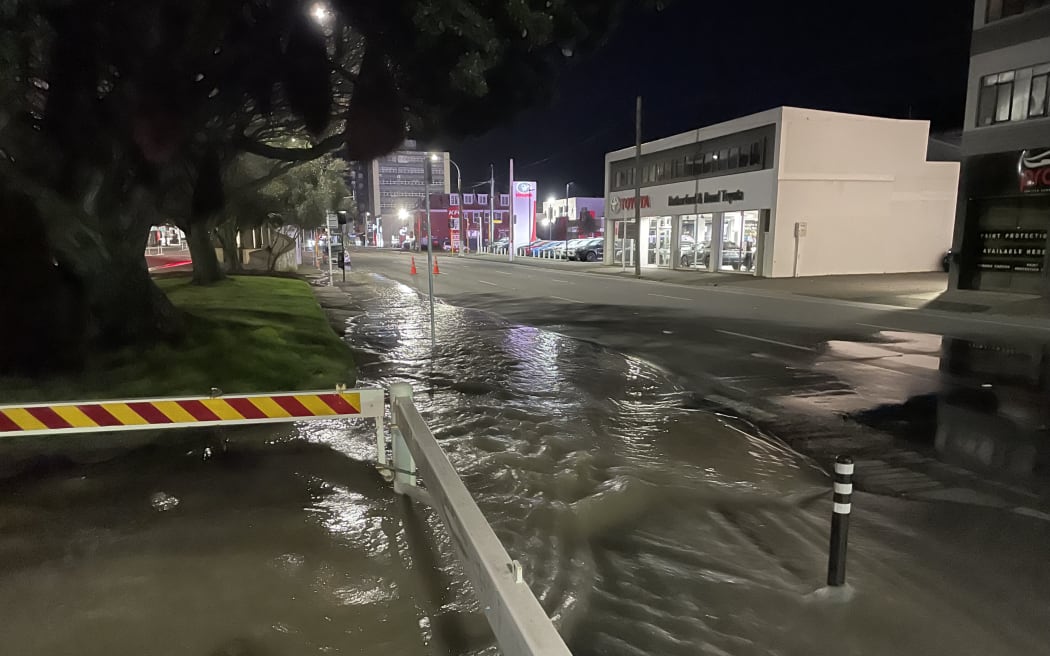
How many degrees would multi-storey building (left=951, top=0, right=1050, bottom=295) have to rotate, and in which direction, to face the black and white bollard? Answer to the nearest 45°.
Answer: approximately 45° to its left

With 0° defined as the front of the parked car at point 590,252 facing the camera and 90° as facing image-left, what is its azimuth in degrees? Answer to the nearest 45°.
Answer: approximately 45°

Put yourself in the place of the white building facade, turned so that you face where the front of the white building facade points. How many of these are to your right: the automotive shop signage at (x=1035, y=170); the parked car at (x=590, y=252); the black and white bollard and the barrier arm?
1

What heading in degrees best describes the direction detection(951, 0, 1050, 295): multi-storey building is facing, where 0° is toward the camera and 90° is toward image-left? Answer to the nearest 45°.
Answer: approximately 45°

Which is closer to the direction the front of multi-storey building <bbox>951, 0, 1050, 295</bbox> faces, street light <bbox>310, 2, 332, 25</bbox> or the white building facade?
the street light

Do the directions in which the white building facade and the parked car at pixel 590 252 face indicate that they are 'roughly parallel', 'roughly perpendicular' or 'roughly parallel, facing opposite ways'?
roughly parallel

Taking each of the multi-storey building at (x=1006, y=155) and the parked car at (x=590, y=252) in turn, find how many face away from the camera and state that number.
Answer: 0

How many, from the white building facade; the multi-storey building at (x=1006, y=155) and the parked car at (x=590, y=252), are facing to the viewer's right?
0

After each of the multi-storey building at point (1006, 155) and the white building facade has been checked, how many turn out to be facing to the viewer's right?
0

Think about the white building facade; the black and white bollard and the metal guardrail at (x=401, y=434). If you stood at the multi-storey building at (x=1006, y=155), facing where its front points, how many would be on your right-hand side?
1

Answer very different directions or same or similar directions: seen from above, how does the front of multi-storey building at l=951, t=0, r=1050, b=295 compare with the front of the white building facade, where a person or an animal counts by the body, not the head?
same or similar directions

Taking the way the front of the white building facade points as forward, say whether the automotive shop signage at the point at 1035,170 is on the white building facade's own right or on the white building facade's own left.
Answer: on the white building facade's own left

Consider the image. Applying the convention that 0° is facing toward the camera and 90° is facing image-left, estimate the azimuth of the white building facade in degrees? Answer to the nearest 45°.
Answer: approximately 45°

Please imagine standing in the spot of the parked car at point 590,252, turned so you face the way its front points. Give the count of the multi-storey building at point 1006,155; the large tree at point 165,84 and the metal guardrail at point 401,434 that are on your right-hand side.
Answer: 0

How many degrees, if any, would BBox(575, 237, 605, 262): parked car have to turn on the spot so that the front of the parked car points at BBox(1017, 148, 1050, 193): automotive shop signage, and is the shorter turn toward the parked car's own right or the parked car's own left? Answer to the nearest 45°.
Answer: approximately 90° to the parked car's own left

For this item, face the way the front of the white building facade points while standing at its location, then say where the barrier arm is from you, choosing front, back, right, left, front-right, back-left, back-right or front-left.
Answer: front-left

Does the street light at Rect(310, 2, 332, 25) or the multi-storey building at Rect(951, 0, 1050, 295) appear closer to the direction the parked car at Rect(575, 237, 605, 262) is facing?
the street light

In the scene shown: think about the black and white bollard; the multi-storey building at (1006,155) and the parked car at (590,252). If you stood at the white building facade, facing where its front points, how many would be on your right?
1

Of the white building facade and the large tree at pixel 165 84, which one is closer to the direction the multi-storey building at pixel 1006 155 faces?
the large tree

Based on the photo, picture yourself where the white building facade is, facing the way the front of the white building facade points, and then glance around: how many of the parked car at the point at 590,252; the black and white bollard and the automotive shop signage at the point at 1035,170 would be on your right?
1

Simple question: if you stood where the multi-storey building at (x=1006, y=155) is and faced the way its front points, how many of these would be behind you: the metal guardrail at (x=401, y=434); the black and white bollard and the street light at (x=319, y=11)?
0

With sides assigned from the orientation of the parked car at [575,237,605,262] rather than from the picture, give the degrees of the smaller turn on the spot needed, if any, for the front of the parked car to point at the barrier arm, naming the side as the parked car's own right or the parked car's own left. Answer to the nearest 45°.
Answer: approximately 45° to the parked car's own left
